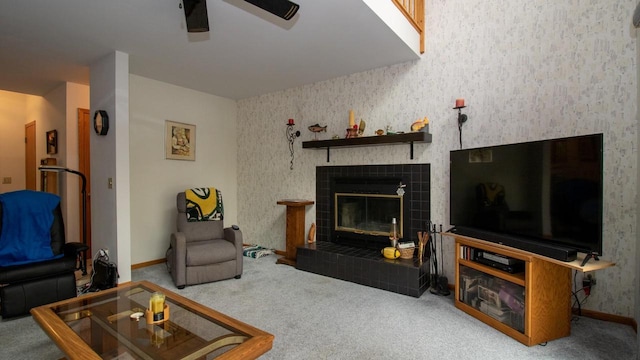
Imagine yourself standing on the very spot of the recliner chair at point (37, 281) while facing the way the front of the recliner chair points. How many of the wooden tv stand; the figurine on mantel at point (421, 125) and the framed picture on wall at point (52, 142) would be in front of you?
2

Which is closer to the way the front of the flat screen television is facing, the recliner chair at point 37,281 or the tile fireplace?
the recliner chair

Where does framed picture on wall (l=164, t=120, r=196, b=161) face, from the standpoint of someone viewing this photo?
facing the viewer and to the right of the viewer

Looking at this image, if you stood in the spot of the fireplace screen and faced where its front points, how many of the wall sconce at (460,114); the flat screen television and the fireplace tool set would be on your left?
3

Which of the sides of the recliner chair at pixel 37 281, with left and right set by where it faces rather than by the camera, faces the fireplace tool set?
front

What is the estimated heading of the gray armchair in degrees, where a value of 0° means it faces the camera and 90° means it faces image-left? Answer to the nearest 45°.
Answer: approximately 315°

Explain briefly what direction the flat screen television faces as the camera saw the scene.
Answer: facing the viewer and to the left of the viewer

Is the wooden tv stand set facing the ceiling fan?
yes

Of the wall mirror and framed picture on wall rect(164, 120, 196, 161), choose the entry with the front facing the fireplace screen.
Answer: the framed picture on wall

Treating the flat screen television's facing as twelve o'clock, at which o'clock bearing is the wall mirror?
The wall mirror is roughly at 1 o'clock from the flat screen television.

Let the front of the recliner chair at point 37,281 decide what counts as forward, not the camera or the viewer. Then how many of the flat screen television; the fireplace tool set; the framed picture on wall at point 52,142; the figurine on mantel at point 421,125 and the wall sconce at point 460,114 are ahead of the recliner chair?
4

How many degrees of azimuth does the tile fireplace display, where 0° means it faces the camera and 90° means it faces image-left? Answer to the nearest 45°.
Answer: approximately 45°

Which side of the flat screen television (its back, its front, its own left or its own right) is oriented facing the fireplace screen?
right

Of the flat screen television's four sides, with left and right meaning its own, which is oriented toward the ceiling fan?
front
